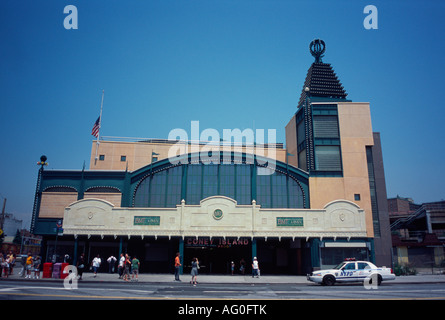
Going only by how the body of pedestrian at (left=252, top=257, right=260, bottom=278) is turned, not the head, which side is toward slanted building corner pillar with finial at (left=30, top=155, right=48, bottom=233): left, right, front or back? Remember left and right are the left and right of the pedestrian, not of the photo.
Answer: right

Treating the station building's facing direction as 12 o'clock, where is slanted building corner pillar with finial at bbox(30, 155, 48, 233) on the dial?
The slanted building corner pillar with finial is roughly at 3 o'clock from the station building.

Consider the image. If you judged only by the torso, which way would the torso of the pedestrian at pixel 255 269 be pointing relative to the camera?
toward the camera

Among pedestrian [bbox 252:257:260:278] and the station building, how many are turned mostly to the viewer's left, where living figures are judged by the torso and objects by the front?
0

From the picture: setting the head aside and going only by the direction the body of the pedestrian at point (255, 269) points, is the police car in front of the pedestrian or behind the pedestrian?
in front

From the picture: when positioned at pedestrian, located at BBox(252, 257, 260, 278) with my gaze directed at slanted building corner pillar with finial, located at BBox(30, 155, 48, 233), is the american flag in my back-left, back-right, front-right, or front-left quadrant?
front-right

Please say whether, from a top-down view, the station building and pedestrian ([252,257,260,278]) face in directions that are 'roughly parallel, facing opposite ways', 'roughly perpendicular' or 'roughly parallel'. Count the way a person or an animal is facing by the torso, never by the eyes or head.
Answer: roughly parallel

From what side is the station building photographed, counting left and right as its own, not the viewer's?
front
